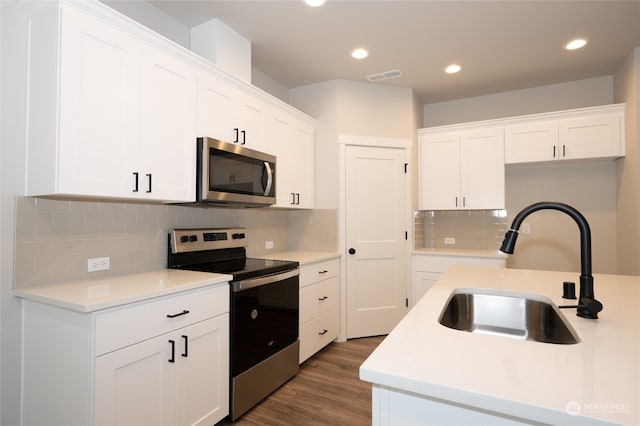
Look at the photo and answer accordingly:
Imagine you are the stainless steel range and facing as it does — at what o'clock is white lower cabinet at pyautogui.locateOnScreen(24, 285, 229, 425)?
The white lower cabinet is roughly at 3 o'clock from the stainless steel range.

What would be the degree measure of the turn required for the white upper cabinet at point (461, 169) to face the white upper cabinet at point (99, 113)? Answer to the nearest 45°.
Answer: approximately 45° to its right

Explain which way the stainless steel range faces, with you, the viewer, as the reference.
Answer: facing the viewer and to the right of the viewer

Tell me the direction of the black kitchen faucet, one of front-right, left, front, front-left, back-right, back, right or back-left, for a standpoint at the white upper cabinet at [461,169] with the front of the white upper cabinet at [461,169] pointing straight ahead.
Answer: front

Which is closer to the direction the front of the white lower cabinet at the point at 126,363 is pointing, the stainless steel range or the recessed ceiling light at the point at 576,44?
the recessed ceiling light

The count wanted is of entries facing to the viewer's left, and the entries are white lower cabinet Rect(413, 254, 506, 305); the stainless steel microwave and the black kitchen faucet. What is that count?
1

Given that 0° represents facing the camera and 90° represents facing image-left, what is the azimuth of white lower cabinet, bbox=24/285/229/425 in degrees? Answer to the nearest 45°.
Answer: approximately 315°

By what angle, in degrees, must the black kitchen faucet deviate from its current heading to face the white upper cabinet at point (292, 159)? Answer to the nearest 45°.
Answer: approximately 45° to its right

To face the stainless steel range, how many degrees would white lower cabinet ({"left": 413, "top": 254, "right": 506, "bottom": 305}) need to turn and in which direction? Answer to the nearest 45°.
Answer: approximately 45° to its right

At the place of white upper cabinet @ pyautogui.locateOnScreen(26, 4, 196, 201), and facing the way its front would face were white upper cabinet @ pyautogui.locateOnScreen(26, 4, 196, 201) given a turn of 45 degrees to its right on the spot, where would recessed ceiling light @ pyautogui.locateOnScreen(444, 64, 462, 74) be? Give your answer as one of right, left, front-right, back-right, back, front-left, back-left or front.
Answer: left

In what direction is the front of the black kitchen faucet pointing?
to the viewer's left

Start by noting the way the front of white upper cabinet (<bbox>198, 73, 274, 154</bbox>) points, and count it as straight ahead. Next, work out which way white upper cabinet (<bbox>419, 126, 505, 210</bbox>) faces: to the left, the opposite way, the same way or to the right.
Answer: to the right

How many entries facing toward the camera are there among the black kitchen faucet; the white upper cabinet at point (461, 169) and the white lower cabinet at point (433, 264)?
2

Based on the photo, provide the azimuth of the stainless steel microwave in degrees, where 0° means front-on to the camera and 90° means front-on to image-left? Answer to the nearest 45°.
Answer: approximately 315°

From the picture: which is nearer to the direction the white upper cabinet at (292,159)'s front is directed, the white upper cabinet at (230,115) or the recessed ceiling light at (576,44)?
the recessed ceiling light

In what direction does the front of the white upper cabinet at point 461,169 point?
toward the camera

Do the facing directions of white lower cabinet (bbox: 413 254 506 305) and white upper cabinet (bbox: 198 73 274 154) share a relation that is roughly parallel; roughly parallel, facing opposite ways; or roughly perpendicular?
roughly perpendicular

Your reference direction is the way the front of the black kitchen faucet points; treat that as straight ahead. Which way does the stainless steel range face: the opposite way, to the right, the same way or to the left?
the opposite way

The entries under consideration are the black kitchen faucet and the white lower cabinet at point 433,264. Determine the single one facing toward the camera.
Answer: the white lower cabinet

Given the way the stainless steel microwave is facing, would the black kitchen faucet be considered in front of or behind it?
in front

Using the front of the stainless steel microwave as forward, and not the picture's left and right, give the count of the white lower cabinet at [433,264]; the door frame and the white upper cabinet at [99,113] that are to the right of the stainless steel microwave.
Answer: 1

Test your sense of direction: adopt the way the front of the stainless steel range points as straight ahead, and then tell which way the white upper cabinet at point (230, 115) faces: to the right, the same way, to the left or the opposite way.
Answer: the same way

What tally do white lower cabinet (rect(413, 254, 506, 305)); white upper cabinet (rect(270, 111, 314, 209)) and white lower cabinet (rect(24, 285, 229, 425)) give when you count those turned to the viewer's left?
0
